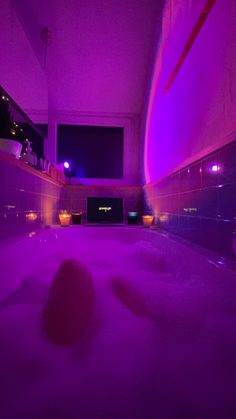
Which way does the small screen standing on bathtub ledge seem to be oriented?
toward the camera

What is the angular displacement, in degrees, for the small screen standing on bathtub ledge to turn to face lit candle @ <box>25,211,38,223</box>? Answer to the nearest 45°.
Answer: approximately 45° to its right

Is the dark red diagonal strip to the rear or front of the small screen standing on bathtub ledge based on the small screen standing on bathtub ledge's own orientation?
to the front

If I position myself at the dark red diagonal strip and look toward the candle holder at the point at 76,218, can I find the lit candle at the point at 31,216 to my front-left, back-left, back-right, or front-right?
front-left
